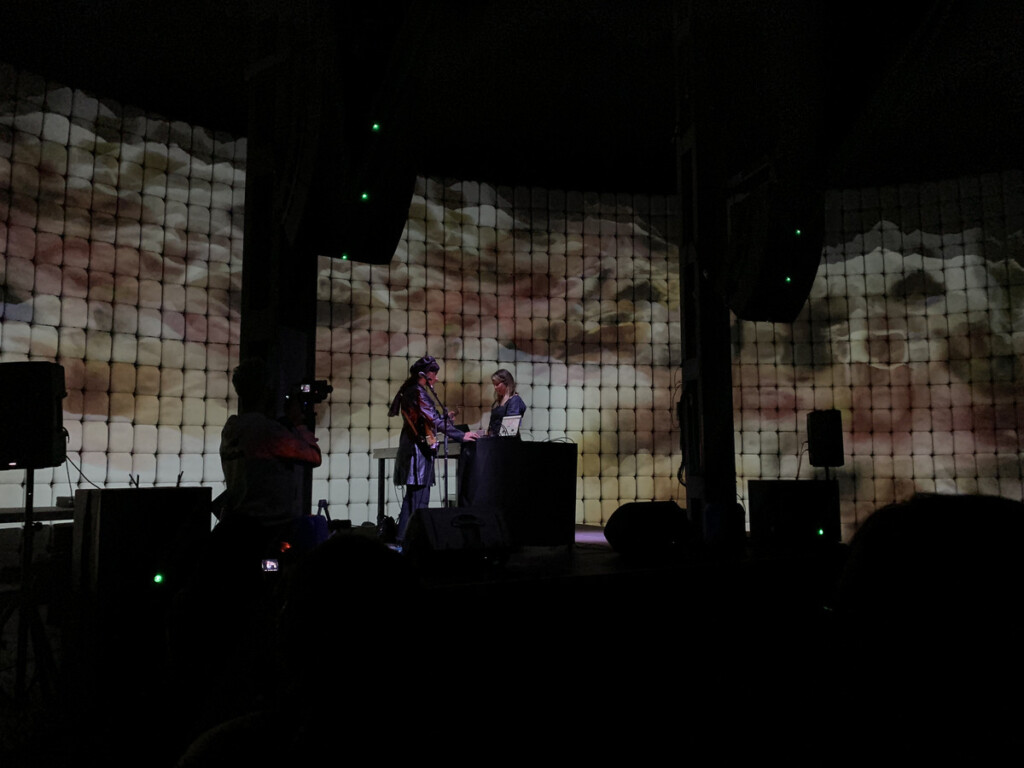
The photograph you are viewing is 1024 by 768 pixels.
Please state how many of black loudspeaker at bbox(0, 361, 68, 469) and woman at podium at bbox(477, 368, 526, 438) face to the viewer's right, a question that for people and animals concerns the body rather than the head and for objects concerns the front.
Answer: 0

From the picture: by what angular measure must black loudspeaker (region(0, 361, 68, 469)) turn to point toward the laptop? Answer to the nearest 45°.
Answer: approximately 90° to its left

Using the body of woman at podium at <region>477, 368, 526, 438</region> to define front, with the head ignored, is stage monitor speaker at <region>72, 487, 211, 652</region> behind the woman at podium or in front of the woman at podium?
in front

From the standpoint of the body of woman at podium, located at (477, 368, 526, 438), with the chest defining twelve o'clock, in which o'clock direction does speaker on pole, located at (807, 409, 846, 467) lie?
The speaker on pole is roughly at 8 o'clock from the woman at podium.

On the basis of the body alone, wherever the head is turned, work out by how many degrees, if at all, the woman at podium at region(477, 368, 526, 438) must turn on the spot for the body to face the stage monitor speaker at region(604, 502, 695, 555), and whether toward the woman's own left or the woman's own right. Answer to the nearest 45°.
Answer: approximately 45° to the woman's own left

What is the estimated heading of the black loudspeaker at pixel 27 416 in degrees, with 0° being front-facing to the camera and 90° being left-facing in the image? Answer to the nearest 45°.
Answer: approximately 0°

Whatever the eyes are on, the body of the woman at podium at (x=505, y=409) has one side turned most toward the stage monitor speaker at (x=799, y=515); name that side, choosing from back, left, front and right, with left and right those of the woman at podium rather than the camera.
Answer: left

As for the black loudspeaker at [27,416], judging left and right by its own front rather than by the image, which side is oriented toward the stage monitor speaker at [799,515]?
left

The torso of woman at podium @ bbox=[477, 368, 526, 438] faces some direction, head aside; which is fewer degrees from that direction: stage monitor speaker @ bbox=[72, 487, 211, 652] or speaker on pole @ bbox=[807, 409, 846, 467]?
the stage monitor speaker
